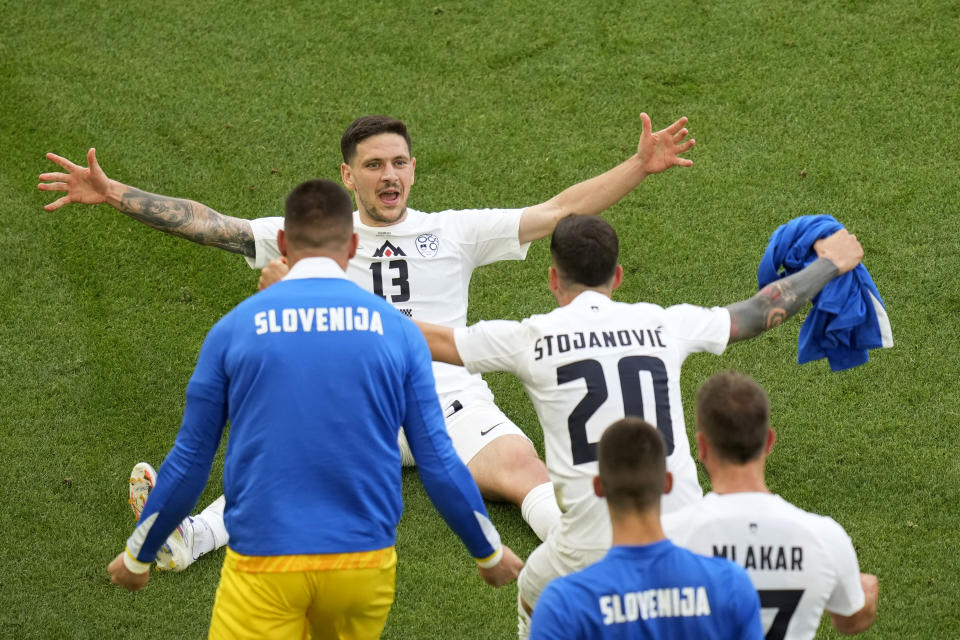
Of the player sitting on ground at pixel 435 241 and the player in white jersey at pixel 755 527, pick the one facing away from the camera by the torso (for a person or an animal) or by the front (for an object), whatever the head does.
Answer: the player in white jersey

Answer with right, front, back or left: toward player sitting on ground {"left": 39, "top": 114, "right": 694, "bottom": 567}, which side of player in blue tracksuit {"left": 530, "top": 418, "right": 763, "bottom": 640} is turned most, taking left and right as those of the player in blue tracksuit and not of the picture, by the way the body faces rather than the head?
front

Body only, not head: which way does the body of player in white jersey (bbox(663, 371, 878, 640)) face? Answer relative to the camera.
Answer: away from the camera

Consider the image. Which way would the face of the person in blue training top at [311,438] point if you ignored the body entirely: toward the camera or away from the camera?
away from the camera

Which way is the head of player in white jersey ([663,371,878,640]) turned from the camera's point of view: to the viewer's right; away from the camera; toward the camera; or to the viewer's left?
away from the camera

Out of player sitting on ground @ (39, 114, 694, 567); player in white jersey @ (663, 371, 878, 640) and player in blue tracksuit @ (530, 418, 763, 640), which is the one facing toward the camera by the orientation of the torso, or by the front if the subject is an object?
the player sitting on ground

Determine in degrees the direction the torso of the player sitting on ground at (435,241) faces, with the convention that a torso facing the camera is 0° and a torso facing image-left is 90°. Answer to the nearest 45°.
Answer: approximately 0°

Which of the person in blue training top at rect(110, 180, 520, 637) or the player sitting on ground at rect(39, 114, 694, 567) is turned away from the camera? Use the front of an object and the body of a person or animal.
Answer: the person in blue training top

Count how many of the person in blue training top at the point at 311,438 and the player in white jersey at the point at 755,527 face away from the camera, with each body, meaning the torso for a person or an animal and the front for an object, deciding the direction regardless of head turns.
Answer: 2

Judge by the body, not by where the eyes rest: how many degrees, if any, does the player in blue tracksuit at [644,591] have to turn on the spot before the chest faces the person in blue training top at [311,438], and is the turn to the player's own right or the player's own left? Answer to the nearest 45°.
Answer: approximately 45° to the player's own left

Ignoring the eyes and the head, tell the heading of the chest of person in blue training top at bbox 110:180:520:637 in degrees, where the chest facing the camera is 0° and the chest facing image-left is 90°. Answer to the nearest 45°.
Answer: approximately 180°

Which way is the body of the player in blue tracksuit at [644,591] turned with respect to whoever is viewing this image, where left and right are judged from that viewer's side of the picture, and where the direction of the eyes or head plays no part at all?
facing away from the viewer

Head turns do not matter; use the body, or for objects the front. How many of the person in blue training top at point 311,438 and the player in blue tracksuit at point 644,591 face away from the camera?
2

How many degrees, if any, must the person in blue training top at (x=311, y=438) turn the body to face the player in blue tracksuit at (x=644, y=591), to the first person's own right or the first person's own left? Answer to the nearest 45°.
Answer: approximately 135° to the first person's own right
